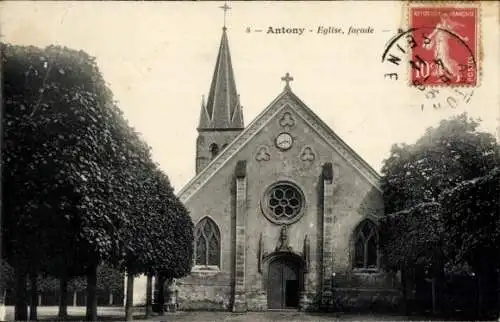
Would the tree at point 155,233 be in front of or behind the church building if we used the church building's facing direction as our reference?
in front

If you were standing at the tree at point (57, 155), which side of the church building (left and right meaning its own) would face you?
front

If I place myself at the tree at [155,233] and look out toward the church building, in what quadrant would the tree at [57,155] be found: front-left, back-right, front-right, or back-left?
back-right

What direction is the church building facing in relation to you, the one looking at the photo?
facing the viewer

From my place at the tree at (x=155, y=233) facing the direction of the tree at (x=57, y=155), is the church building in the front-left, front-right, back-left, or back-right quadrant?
back-left
